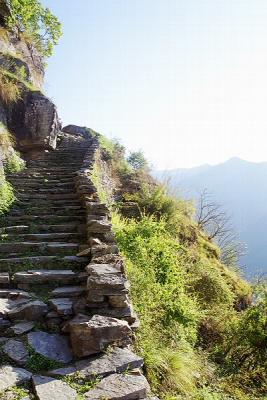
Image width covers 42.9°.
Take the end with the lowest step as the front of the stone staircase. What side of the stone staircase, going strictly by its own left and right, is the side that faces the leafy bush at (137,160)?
back

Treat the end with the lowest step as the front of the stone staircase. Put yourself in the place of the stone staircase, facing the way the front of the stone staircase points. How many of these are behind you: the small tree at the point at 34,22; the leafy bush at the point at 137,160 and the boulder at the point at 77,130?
3

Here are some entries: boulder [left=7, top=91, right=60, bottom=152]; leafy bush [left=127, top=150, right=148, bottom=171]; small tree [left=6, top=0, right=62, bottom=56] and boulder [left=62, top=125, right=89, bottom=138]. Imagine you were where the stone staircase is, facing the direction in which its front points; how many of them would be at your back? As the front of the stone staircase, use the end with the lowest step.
4

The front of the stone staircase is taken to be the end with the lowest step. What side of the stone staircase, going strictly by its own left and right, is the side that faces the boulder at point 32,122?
back

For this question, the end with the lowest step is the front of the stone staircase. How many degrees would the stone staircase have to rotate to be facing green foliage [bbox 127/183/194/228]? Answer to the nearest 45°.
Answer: approximately 180°

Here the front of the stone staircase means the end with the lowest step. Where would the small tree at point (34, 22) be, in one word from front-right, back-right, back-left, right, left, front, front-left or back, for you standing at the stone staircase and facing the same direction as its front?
back
